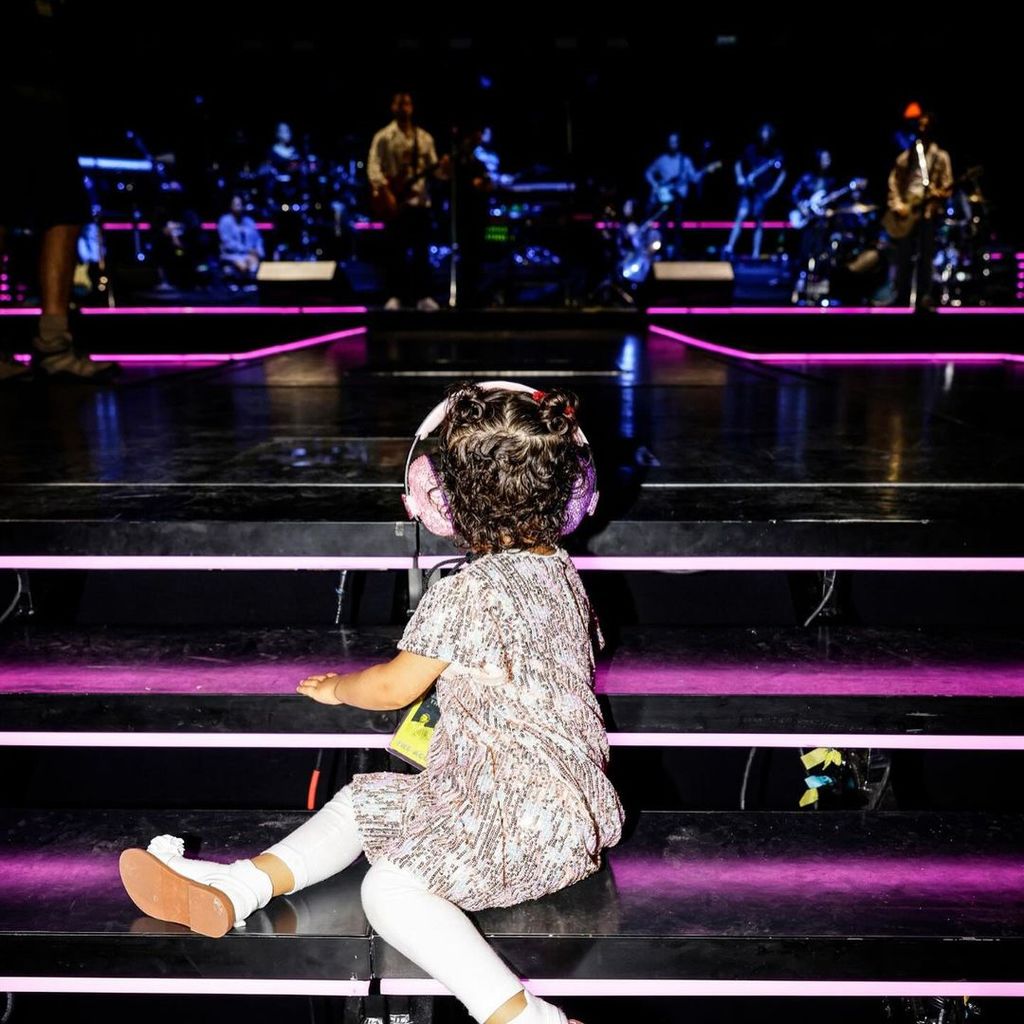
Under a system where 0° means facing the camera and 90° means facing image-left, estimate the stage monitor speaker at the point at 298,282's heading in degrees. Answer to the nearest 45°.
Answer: approximately 180°

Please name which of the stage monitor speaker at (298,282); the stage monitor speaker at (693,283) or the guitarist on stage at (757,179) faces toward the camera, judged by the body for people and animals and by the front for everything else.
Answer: the guitarist on stage

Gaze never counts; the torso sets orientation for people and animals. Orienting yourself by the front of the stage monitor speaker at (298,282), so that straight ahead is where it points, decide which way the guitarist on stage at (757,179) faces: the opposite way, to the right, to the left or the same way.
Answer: the opposite way

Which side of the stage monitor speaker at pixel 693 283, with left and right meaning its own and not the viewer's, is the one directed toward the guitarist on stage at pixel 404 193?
left

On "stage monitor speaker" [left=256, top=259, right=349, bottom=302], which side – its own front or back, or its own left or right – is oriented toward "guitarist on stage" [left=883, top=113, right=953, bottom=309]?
right

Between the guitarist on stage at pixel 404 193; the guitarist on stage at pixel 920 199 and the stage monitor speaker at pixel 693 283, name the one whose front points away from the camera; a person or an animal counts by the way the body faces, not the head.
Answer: the stage monitor speaker

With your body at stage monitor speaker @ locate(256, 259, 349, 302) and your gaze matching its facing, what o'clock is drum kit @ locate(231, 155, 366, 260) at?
The drum kit is roughly at 12 o'clock from the stage monitor speaker.

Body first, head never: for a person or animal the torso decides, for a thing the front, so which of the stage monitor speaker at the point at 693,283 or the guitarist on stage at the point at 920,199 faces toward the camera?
the guitarist on stage

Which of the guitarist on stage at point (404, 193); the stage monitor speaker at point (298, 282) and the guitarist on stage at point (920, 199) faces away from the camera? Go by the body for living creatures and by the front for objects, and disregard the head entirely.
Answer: the stage monitor speaker

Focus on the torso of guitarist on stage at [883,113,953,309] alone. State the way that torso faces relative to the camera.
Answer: toward the camera

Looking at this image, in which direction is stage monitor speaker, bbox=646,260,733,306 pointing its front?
away from the camera

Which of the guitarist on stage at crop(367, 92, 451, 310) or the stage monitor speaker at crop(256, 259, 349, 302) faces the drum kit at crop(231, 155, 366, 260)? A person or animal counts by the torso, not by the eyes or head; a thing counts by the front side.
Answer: the stage monitor speaker

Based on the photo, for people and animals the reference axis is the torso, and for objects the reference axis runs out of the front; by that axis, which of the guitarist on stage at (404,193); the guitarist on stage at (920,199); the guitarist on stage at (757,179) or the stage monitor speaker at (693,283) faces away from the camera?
the stage monitor speaker

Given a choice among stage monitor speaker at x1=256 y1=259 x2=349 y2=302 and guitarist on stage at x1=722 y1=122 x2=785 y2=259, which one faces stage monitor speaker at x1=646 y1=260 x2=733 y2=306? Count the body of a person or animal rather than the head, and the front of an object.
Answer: the guitarist on stage

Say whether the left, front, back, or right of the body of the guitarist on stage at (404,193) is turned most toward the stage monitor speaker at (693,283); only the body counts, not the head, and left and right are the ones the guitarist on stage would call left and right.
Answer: left

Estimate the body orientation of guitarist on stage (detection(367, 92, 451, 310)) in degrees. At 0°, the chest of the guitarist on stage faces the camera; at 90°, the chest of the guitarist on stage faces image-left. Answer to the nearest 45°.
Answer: approximately 0°

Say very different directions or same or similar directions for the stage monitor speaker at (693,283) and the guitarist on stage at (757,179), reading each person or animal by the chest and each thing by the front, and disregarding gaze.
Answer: very different directions

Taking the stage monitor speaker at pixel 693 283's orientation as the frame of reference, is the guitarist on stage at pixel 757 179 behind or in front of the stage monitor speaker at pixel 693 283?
in front
